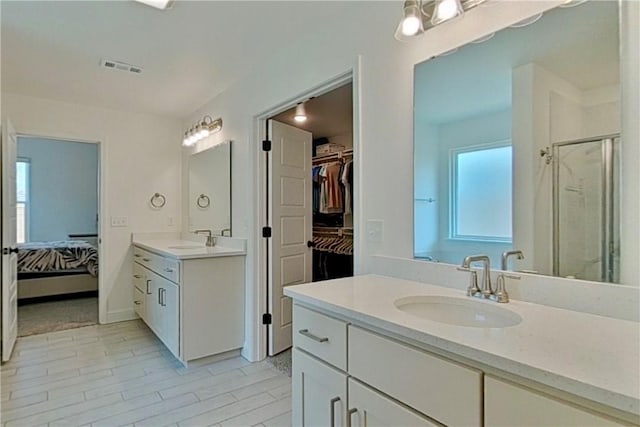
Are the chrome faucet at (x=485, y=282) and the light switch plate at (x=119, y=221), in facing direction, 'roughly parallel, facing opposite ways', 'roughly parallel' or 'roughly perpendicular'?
roughly perpendicular

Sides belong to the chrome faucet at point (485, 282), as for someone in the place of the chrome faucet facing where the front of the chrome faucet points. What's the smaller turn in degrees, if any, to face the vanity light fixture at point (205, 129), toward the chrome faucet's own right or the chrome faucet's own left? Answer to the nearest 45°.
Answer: approximately 90° to the chrome faucet's own right

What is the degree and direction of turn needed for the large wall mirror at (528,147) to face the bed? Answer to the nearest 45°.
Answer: approximately 45° to its right

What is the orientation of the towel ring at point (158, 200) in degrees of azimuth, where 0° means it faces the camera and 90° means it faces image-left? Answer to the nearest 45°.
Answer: approximately 0°

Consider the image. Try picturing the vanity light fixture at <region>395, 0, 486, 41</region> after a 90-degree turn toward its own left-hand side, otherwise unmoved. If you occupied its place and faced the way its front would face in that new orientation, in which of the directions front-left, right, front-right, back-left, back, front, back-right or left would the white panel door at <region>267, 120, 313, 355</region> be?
back

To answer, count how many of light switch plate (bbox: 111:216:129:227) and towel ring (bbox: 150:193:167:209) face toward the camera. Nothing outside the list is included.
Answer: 2

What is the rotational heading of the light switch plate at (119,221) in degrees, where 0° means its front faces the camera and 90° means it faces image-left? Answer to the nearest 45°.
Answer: approximately 0°

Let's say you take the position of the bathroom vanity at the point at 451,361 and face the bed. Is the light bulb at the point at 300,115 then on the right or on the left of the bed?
right

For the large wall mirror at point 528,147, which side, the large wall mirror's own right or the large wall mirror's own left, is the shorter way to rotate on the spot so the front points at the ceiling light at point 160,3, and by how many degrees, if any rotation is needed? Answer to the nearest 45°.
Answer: approximately 45° to the large wall mirror's own right

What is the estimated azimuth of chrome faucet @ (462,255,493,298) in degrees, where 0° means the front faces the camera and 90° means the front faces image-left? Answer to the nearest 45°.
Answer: approximately 45°
